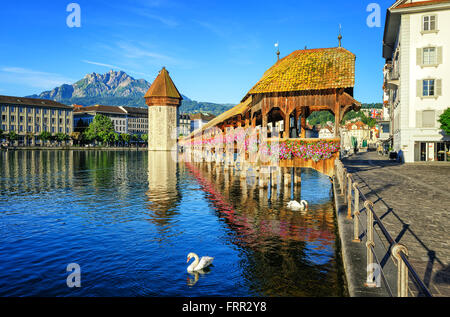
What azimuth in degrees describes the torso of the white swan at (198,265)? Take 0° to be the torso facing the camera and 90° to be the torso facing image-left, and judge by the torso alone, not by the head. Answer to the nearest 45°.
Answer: approximately 45°

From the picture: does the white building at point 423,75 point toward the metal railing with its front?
yes

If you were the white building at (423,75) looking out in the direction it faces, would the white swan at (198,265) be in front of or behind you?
in front

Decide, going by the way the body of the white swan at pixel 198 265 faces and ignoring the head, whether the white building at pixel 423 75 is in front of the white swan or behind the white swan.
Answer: behind

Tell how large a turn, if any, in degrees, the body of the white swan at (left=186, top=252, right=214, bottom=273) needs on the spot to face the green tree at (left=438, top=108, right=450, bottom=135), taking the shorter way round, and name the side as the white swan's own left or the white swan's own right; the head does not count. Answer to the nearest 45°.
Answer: approximately 180°
